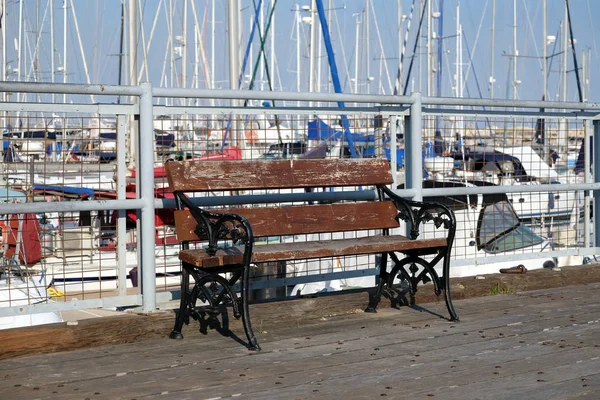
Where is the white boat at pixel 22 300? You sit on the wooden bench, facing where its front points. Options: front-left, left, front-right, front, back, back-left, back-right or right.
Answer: back

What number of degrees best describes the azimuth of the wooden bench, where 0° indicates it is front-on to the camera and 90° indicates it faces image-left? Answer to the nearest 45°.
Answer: approximately 315°

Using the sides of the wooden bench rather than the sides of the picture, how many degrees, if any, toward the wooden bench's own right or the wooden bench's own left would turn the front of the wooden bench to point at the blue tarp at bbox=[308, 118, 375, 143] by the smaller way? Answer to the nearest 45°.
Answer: approximately 135° to the wooden bench's own left
